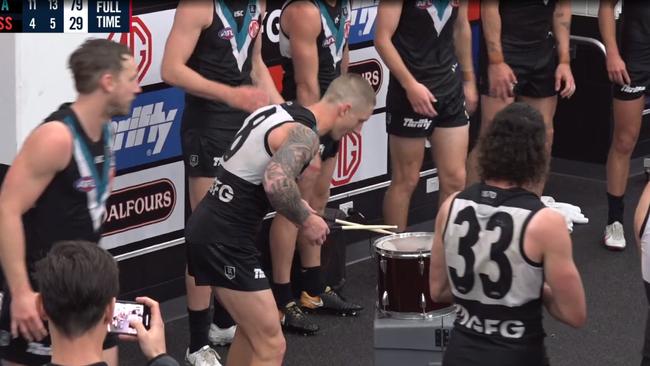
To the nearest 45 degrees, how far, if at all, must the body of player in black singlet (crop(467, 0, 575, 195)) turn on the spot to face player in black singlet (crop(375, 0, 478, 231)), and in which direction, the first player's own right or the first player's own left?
approximately 45° to the first player's own right

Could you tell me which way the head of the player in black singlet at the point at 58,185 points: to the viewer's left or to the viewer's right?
to the viewer's right

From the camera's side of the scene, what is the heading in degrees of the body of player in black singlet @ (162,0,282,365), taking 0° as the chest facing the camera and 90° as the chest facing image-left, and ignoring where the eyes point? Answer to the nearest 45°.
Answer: approximately 315°

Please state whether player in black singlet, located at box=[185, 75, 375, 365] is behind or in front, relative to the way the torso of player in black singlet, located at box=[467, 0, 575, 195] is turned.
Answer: in front

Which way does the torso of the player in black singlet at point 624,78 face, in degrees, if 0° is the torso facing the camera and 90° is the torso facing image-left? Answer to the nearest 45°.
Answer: approximately 0°

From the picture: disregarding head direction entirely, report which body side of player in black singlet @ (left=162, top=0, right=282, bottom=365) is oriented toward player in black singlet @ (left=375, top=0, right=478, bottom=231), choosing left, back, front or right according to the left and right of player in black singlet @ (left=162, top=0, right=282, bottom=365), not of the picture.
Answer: left

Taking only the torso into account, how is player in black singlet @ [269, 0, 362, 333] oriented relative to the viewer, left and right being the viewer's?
facing the viewer and to the right of the viewer

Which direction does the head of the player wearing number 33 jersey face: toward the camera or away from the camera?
away from the camera

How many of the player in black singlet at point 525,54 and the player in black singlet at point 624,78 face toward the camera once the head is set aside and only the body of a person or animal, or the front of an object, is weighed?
2

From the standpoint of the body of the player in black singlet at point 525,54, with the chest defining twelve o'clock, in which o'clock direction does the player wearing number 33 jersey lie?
The player wearing number 33 jersey is roughly at 12 o'clock from the player in black singlet.

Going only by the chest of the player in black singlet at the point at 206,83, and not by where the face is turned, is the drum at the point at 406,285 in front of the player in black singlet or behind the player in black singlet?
in front

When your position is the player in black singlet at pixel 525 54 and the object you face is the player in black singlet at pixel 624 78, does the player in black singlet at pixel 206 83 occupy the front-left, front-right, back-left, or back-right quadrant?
back-right
